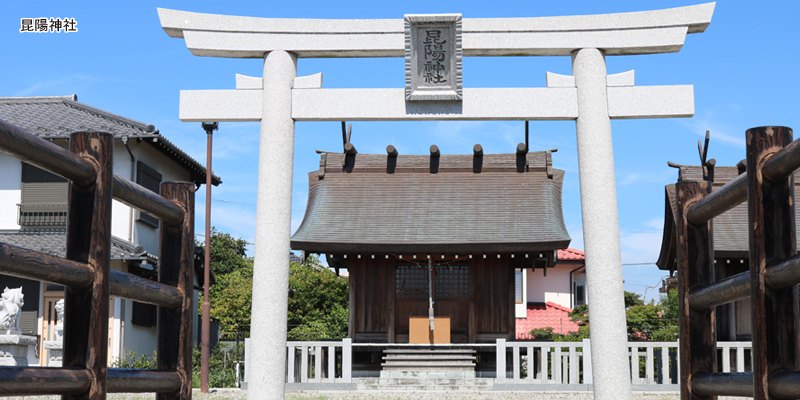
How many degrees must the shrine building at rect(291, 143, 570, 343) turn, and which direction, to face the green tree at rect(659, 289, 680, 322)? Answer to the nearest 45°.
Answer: approximately 135° to its left

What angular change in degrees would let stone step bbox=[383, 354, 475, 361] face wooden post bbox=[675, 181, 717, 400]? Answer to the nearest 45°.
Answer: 0° — it already faces it

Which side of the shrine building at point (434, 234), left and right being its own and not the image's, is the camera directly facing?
front

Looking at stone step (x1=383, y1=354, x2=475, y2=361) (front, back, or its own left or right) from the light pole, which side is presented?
right

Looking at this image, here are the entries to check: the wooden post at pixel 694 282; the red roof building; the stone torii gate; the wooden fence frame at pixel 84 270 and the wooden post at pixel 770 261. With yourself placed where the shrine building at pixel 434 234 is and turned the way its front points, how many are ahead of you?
4

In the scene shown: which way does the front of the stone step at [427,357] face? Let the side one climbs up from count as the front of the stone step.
toward the camera

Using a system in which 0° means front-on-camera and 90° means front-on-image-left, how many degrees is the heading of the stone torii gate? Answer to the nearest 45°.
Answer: approximately 0°

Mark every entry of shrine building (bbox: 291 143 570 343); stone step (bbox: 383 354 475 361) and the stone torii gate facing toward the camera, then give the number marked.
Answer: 3

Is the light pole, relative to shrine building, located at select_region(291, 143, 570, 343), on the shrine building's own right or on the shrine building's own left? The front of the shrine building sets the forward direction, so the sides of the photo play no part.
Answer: on the shrine building's own right

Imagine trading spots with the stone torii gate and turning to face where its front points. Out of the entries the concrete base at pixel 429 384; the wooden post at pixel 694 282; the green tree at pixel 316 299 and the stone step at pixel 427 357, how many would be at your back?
3

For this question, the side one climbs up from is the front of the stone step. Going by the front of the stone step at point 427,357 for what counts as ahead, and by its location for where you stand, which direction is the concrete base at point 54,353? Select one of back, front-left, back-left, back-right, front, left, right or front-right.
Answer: right

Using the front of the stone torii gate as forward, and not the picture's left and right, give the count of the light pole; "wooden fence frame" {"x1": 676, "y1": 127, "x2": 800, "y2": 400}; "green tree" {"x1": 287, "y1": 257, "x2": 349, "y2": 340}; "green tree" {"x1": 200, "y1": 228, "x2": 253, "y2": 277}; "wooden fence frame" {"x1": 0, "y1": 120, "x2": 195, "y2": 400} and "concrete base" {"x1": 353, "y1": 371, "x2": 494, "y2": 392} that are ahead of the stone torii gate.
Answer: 2
